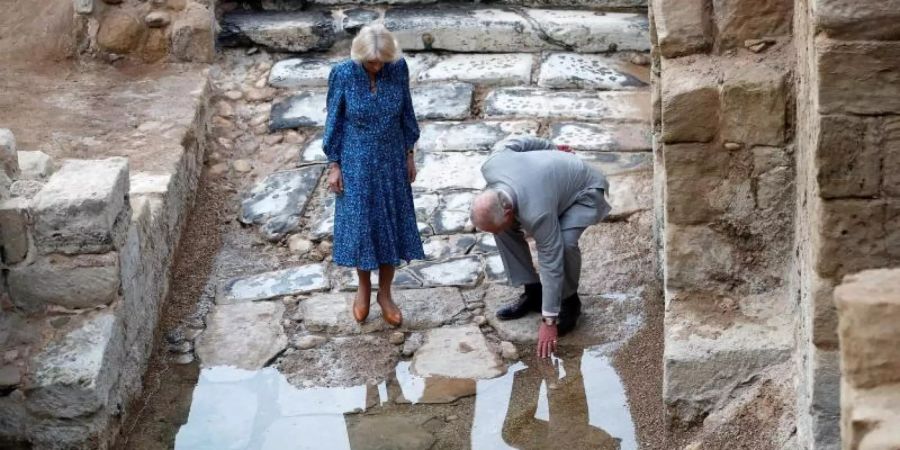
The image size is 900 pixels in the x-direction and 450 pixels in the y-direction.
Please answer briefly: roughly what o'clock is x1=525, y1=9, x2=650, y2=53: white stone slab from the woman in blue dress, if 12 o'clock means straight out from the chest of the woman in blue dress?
The white stone slab is roughly at 7 o'clock from the woman in blue dress.

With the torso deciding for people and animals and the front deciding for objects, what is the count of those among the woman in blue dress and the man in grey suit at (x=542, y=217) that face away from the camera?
0

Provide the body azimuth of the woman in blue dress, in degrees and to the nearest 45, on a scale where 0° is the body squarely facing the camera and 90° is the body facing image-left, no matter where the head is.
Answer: approximately 0°

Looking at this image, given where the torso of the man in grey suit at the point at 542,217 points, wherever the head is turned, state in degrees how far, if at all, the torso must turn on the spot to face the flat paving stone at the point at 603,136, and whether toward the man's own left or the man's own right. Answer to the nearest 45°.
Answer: approximately 135° to the man's own right

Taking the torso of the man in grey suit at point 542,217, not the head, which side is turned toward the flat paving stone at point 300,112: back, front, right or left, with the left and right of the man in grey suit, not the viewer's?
right

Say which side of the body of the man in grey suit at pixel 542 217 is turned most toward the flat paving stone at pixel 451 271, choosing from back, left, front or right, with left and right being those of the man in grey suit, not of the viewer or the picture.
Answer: right

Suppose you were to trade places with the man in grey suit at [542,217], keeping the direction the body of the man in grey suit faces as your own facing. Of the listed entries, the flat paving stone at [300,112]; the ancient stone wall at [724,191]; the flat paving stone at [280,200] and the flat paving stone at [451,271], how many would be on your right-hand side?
3

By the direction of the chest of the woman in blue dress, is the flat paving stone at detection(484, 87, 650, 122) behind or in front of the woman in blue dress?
behind

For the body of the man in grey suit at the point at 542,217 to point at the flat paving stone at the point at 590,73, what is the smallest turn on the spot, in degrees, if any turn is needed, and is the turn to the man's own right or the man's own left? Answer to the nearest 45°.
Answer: approximately 135° to the man's own right

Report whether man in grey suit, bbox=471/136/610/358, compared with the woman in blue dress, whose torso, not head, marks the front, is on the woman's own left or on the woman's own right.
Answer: on the woman's own left

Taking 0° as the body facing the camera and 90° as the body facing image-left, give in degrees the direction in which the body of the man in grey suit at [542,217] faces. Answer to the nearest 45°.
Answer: approximately 45°

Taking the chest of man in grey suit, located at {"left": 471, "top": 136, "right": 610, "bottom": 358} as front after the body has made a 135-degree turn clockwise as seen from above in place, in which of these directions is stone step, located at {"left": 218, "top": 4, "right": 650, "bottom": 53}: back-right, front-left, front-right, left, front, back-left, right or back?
front

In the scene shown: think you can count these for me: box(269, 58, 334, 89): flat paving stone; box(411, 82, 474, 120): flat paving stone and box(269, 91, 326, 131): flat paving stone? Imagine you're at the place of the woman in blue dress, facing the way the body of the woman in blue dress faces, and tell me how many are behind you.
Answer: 3

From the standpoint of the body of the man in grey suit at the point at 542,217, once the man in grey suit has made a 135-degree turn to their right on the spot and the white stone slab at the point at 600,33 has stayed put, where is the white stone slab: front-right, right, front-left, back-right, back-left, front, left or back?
front
